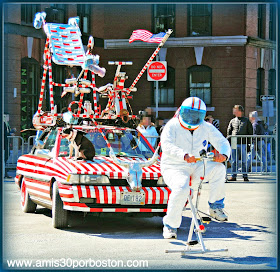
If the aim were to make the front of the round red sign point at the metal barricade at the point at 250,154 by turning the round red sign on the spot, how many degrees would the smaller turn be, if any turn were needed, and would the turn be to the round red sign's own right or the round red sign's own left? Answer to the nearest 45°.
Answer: approximately 90° to the round red sign's own left

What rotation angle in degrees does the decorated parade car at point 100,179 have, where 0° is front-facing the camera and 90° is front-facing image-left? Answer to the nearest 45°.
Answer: approximately 315°

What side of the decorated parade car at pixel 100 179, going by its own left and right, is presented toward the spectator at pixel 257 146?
left

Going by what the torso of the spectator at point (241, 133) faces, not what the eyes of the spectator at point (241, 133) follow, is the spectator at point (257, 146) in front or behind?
behind

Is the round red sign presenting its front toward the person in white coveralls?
yes

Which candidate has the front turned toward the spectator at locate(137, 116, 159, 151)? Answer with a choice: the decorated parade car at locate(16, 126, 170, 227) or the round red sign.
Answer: the round red sign

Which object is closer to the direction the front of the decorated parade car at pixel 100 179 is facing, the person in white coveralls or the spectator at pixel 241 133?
the person in white coveralls

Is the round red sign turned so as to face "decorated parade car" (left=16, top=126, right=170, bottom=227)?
yes

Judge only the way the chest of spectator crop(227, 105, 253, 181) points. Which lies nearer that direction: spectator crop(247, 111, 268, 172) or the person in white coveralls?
the person in white coveralls
